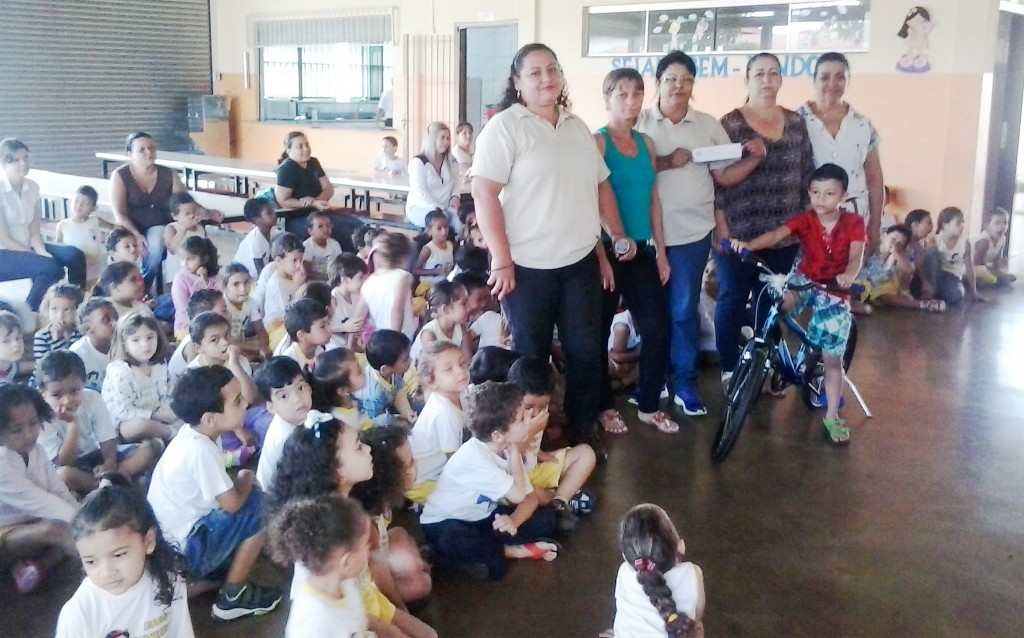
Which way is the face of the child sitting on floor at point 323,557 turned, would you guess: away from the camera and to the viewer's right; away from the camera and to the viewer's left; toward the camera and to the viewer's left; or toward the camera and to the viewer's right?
away from the camera and to the viewer's right

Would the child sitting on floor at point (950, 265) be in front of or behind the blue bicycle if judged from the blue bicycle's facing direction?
behind

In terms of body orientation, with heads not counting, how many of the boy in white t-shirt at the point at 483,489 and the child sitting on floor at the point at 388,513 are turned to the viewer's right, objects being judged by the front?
2

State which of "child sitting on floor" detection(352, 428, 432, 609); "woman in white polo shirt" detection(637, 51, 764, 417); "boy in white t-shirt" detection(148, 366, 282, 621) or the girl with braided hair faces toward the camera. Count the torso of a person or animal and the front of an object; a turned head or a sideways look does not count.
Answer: the woman in white polo shirt

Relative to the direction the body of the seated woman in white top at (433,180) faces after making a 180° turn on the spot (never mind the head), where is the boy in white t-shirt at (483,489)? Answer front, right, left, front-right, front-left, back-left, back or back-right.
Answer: back-left

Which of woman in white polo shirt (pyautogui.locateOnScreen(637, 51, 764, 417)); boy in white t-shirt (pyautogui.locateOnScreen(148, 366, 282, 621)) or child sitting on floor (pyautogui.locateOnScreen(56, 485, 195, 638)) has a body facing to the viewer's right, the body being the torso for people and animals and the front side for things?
the boy in white t-shirt

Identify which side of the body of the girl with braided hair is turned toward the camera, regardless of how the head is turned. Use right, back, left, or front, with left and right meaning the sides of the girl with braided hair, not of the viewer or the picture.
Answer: back

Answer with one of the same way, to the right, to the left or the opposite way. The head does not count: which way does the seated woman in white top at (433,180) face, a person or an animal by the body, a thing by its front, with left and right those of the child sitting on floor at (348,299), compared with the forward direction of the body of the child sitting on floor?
the same way

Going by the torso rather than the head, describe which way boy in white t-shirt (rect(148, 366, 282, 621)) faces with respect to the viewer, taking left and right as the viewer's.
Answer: facing to the right of the viewer

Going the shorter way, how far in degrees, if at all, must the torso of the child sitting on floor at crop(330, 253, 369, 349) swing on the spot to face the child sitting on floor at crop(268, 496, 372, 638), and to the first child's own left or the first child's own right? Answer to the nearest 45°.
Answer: approximately 45° to the first child's own right

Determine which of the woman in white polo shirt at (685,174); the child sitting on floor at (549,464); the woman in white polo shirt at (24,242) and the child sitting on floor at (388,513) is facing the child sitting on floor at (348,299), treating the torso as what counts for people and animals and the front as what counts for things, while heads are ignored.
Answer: the woman in white polo shirt at (24,242)

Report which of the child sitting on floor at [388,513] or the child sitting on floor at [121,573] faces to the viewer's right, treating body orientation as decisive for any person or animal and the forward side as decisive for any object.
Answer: the child sitting on floor at [388,513]

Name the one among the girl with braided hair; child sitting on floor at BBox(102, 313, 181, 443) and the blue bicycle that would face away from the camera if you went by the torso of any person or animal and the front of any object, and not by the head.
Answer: the girl with braided hair

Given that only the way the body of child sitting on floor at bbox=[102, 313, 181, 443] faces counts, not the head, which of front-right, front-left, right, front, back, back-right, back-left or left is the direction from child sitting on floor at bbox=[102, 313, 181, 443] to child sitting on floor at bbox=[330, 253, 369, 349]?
left

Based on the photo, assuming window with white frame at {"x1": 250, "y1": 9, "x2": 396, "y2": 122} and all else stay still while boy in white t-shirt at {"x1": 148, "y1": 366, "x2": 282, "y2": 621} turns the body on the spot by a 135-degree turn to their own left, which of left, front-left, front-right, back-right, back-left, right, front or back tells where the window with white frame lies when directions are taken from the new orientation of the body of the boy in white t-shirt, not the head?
front-right
